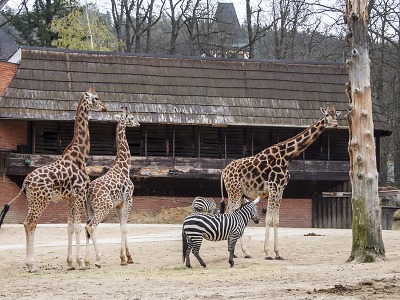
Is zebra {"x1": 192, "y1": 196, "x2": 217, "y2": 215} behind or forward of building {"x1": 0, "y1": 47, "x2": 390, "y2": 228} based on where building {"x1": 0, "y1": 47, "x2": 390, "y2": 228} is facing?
forward

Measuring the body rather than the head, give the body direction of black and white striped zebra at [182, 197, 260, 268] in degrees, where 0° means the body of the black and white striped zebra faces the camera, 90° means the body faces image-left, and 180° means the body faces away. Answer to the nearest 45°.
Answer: approximately 270°

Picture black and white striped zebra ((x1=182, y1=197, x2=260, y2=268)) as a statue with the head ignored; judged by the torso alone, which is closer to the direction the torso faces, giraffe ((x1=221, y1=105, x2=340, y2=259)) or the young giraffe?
the giraffe

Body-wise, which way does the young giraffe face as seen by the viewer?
to the viewer's right

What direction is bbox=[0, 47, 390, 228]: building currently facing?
toward the camera

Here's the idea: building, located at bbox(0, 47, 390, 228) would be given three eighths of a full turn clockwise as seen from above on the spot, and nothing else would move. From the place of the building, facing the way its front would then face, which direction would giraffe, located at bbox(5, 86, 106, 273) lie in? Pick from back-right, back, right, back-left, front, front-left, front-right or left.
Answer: back-left

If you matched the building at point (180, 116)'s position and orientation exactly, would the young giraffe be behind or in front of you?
in front

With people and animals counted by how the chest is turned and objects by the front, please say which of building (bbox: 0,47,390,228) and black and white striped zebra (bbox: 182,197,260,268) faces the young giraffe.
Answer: the building

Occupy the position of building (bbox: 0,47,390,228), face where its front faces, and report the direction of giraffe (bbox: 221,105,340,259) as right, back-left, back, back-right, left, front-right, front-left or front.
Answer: front

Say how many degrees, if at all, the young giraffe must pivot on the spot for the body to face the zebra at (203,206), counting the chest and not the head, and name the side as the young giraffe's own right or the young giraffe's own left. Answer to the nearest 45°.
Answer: approximately 45° to the young giraffe's own left

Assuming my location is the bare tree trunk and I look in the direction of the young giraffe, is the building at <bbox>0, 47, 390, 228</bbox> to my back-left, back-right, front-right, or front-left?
front-right

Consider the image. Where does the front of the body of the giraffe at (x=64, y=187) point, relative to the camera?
to the viewer's right

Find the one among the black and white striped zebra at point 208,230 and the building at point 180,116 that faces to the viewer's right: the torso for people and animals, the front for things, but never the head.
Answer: the black and white striped zebra

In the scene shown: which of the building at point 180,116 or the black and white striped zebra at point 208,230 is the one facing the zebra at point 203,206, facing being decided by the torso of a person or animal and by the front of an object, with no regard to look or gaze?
the building
